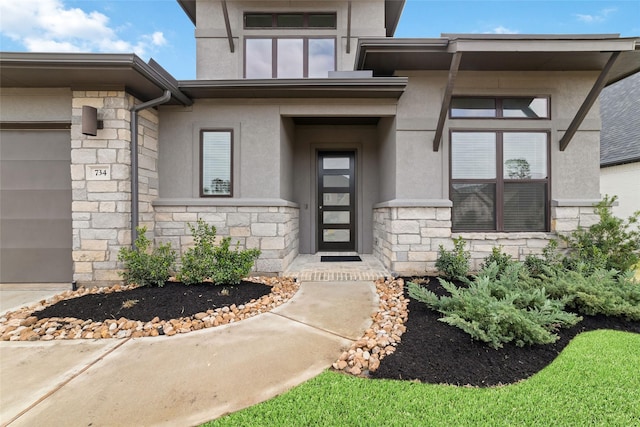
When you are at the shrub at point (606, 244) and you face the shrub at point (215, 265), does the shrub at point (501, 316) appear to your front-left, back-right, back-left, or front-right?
front-left

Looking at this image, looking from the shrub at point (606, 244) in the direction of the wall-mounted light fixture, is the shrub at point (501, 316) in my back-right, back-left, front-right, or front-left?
front-left

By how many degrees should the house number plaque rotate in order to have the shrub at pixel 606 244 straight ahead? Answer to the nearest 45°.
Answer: approximately 45° to its left

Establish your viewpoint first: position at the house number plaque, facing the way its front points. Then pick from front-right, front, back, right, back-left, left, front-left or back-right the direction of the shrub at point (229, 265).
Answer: front-left

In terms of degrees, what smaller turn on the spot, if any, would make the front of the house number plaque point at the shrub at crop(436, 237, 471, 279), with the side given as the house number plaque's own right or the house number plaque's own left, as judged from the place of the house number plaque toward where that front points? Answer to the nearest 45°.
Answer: approximately 45° to the house number plaque's own left

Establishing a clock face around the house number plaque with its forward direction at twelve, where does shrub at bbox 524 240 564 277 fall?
The shrub is roughly at 10 o'clock from the house number plaque.

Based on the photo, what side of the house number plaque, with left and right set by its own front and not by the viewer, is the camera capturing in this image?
front
